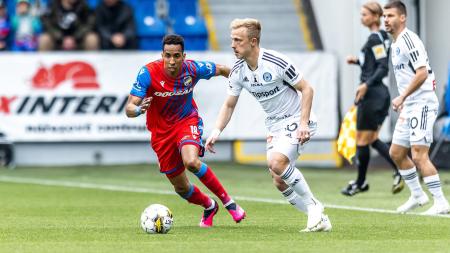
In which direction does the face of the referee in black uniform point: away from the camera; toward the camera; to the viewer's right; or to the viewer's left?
to the viewer's left

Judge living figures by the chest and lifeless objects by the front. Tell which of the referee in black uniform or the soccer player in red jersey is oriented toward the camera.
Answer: the soccer player in red jersey

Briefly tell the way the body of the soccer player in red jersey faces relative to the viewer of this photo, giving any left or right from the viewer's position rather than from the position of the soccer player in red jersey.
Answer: facing the viewer

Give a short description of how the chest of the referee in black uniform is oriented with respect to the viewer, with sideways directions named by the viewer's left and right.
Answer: facing to the left of the viewer

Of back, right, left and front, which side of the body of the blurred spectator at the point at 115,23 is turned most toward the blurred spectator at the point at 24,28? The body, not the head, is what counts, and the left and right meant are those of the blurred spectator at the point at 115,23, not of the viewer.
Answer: right

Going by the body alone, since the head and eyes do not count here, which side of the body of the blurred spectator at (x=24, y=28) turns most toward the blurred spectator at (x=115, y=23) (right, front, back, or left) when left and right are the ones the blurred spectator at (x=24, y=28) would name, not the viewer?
left

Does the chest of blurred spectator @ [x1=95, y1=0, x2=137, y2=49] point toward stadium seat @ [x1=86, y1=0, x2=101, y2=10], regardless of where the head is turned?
no

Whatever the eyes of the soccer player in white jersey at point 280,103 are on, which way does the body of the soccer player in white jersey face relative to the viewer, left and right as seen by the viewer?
facing the viewer and to the left of the viewer

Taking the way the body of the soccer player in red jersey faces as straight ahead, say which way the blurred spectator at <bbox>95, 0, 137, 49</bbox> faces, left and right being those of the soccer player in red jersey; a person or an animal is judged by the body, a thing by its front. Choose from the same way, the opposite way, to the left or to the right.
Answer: the same way

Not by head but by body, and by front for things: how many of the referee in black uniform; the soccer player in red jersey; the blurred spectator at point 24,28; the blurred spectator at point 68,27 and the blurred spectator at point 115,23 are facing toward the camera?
4

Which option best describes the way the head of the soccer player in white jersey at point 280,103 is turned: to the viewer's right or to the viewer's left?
to the viewer's left

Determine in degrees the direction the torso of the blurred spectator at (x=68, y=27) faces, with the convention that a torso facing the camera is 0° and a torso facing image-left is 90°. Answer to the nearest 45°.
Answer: approximately 0°

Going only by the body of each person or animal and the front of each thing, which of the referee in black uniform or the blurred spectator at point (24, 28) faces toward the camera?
the blurred spectator

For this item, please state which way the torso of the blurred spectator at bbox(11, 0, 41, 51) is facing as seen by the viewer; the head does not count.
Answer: toward the camera

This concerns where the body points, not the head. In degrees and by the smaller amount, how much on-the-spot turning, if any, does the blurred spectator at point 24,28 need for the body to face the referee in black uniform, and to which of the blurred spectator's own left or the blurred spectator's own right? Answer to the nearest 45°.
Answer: approximately 45° to the blurred spectator's own left

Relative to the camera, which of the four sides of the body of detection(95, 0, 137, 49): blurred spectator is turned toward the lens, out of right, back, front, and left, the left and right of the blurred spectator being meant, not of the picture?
front

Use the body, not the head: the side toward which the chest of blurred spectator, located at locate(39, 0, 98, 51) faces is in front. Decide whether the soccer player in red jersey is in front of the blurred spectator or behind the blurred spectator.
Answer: in front
